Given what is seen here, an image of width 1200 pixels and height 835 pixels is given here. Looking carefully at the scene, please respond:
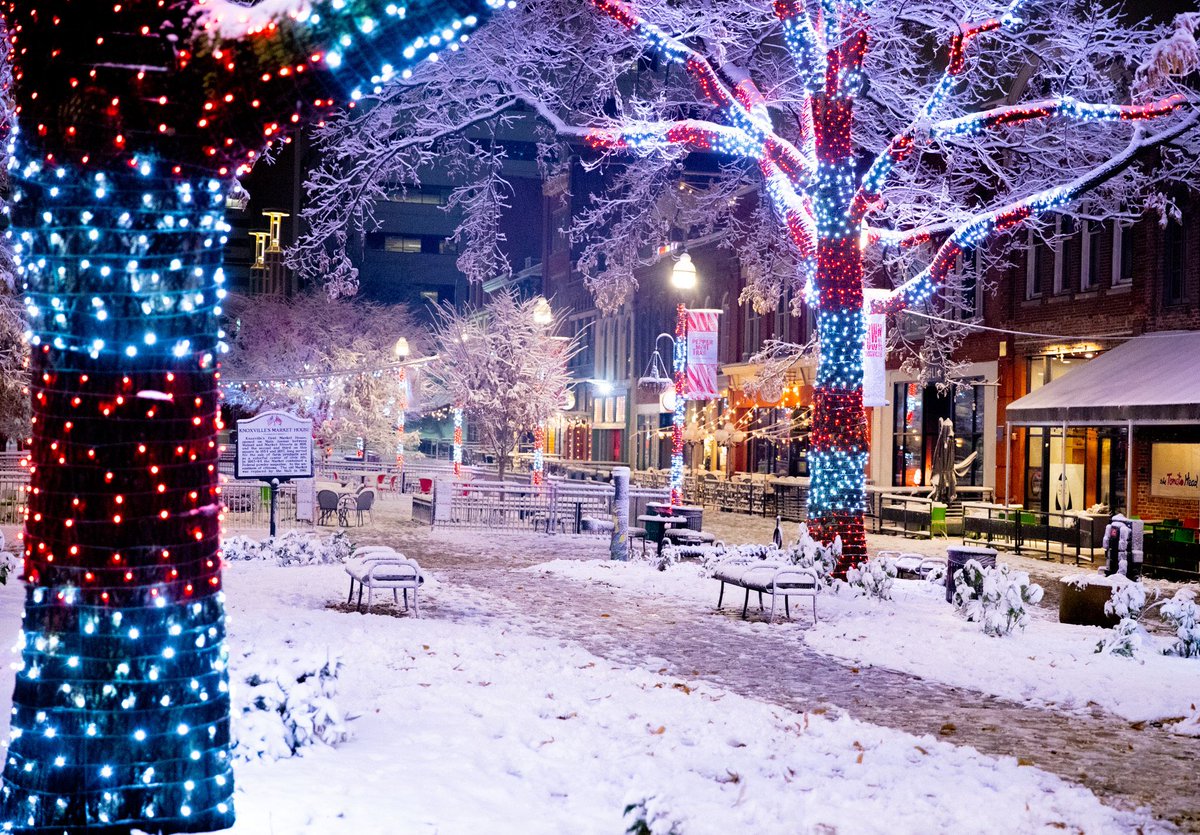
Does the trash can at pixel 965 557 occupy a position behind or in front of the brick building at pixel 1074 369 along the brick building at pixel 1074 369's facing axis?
in front

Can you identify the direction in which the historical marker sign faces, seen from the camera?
facing the viewer

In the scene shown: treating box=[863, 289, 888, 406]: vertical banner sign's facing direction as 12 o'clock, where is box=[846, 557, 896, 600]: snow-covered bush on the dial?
The snow-covered bush is roughly at 12 o'clock from the vertical banner sign.

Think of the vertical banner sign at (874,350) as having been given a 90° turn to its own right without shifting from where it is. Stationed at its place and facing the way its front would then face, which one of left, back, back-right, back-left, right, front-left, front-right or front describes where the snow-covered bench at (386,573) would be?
front-left

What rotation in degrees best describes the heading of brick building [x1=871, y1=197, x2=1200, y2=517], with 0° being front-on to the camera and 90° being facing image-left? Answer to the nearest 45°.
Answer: approximately 45°

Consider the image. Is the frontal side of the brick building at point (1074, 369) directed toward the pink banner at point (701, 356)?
yes

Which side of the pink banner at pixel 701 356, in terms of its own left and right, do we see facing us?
front

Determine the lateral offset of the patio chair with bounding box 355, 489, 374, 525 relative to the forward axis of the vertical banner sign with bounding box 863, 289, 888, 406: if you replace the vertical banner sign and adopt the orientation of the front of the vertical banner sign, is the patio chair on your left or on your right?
on your right

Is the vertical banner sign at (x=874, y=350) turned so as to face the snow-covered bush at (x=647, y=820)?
yes

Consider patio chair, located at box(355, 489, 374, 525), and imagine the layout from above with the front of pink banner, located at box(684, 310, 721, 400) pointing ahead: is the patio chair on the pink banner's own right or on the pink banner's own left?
on the pink banner's own right

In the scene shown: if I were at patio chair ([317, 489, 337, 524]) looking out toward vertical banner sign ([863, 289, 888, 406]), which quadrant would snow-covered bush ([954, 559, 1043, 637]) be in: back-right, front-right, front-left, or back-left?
front-right

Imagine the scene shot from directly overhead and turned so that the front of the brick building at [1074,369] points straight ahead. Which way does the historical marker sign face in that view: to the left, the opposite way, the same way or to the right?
to the left

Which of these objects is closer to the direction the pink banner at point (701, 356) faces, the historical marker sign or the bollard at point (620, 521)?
the bollard
